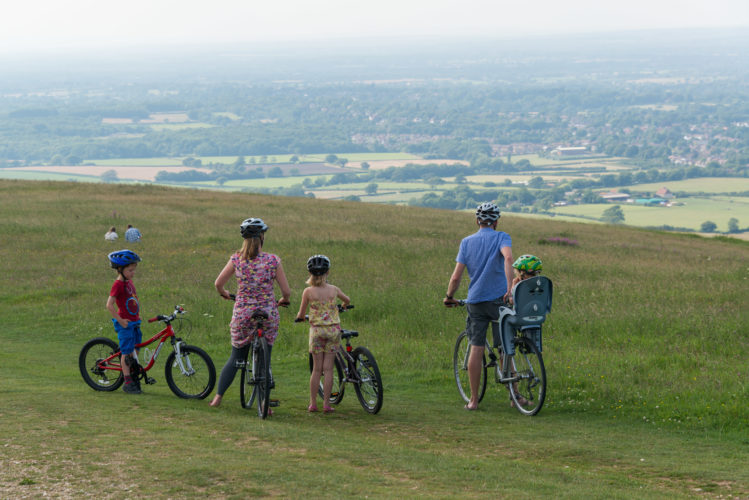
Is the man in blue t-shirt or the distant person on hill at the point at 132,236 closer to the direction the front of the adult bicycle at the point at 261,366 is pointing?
the distant person on hill

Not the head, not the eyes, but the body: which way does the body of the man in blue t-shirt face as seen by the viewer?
away from the camera

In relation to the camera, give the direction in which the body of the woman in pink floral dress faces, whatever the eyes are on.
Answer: away from the camera

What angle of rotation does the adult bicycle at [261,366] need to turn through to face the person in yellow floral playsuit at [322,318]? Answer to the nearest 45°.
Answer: approximately 90° to its right

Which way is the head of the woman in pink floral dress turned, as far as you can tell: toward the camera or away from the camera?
away from the camera

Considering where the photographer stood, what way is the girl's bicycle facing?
facing away from the viewer and to the left of the viewer

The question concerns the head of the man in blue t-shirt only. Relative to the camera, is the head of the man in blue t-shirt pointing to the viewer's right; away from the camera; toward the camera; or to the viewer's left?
away from the camera

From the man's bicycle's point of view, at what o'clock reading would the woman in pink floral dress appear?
The woman in pink floral dress is roughly at 10 o'clock from the man's bicycle.

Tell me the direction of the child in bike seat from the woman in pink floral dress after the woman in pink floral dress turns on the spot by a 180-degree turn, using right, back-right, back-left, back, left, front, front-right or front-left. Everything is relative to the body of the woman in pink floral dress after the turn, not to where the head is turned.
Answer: left

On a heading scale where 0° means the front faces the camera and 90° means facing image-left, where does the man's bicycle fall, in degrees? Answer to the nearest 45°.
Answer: approximately 135°

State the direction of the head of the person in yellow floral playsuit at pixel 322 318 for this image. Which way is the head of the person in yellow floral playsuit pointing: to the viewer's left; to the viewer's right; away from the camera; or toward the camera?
away from the camera

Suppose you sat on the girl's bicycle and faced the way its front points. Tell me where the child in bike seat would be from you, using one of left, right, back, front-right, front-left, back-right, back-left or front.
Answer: back-right

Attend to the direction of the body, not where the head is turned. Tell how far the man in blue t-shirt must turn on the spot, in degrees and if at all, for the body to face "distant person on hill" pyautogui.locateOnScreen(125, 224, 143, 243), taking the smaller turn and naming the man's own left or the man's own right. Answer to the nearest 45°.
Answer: approximately 45° to the man's own left

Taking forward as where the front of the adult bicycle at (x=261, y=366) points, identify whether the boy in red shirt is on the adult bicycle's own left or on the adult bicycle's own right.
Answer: on the adult bicycle's own left

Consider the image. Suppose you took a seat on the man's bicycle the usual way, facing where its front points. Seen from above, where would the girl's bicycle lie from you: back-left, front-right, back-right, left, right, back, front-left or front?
front-left

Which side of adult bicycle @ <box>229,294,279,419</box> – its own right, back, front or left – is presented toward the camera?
back

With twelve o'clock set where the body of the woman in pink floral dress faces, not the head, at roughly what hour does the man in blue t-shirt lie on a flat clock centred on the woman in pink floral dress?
The man in blue t-shirt is roughly at 3 o'clock from the woman in pink floral dress.

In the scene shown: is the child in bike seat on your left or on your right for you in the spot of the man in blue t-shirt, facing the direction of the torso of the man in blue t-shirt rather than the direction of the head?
on your right
